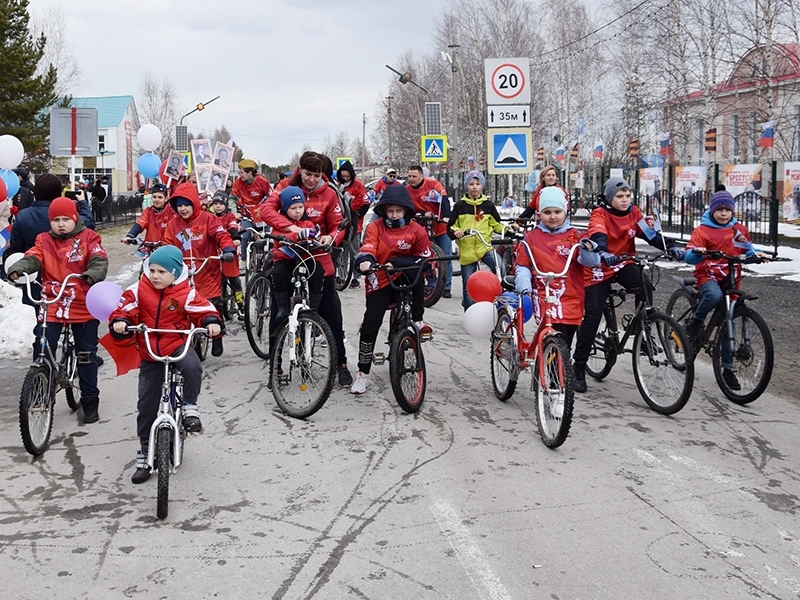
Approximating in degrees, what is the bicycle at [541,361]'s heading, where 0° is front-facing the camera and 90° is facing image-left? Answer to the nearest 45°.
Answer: approximately 315°

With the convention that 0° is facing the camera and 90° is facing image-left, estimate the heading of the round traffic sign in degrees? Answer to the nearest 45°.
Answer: approximately 0°

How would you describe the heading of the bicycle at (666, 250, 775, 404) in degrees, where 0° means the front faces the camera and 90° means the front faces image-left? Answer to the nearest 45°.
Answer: approximately 315°

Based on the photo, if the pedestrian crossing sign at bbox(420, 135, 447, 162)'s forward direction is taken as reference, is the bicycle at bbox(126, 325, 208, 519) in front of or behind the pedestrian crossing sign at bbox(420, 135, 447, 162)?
in front

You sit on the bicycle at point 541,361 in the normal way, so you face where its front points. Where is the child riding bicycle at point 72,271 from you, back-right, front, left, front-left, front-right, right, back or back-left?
back-right

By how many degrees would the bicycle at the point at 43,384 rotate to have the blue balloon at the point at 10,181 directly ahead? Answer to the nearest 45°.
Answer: approximately 135° to its right
